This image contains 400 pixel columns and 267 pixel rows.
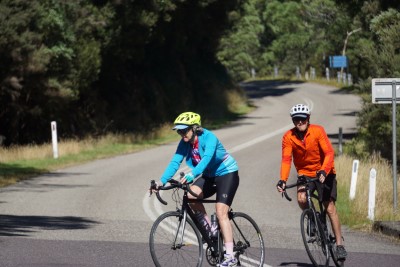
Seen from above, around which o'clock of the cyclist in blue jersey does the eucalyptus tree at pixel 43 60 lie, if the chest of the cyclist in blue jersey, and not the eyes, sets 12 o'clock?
The eucalyptus tree is roughly at 4 o'clock from the cyclist in blue jersey.

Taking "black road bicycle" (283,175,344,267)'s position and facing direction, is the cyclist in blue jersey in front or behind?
in front

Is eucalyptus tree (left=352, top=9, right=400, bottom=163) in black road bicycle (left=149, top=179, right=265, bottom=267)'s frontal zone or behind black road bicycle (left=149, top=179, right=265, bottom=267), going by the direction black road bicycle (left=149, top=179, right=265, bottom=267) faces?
behind

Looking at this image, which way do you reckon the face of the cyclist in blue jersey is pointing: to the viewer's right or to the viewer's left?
to the viewer's left

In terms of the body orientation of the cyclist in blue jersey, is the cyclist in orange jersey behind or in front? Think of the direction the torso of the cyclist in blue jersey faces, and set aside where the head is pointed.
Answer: behind

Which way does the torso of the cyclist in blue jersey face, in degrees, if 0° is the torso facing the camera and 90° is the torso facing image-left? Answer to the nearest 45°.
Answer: approximately 45°

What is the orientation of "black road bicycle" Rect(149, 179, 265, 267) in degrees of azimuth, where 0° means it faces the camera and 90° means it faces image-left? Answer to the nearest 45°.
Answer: approximately 45°

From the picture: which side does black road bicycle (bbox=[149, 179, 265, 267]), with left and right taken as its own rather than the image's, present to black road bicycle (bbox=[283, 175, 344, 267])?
back

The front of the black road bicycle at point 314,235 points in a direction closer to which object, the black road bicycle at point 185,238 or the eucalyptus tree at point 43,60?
the black road bicycle

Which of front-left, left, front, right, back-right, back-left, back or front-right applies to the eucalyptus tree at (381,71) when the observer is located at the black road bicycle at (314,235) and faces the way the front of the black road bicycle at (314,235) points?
back-right

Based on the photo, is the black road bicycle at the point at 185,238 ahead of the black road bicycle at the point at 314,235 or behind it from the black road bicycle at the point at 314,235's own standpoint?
ahead
